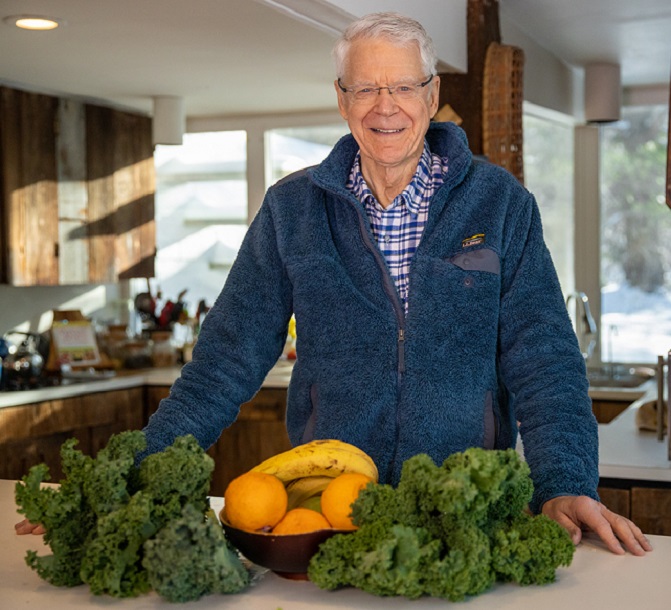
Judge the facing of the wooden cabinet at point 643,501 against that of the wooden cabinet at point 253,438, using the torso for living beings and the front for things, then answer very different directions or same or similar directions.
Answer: same or similar directions

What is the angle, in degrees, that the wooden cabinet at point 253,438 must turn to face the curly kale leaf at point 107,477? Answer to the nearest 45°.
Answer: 0° — it already faces it

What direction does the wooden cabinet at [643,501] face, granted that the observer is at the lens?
facing the viewer

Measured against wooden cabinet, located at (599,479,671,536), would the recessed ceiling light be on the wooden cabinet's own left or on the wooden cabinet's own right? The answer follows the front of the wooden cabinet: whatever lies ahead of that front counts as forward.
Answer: on the wooden cabinet's own right

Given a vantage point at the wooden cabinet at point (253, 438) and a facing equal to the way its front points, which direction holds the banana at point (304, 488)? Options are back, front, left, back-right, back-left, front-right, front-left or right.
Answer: front

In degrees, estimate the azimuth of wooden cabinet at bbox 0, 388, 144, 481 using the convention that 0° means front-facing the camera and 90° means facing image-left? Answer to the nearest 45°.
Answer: approximately 315°

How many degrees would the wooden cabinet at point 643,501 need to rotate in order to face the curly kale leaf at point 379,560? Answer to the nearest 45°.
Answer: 0° — it already faces it

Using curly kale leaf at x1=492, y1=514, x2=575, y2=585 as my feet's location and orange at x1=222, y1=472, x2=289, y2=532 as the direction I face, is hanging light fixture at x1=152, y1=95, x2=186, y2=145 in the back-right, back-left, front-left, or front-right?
front-right

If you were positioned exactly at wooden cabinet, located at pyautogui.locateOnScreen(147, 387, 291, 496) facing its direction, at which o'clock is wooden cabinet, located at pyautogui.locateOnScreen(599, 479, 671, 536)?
wooden cabinet, located at pyautogui.locateOnScreen(599, 479, 671, 536) is roughly at 11 o'clock from wooden cabinet, located at pyautogui.locateOnScreen(147, 387, 291, 496).

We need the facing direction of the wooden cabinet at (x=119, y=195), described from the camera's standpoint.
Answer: facing the viewer and to the right of the viewer

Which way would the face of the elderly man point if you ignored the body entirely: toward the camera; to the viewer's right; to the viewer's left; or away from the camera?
toward the camera

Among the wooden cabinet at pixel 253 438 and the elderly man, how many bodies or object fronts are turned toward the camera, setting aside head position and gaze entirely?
2

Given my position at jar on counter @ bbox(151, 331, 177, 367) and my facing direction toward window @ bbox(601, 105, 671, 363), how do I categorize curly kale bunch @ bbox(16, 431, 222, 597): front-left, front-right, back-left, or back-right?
back-right

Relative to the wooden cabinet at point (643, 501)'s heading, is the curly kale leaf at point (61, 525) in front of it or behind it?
in front

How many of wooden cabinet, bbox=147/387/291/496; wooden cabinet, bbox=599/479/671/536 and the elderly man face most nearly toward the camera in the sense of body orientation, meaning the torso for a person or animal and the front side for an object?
3

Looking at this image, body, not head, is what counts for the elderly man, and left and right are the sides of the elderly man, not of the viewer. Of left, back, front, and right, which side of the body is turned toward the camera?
front

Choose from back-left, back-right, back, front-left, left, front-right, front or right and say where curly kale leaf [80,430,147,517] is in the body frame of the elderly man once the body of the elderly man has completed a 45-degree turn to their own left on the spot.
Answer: right
